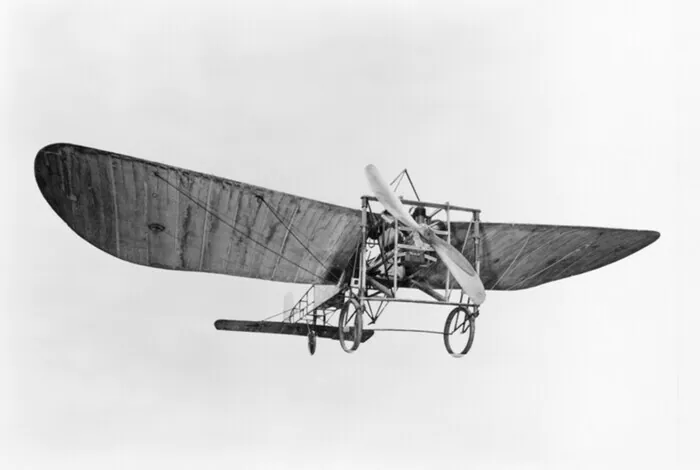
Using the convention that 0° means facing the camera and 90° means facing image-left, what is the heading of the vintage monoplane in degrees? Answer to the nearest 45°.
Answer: approximately 315°
